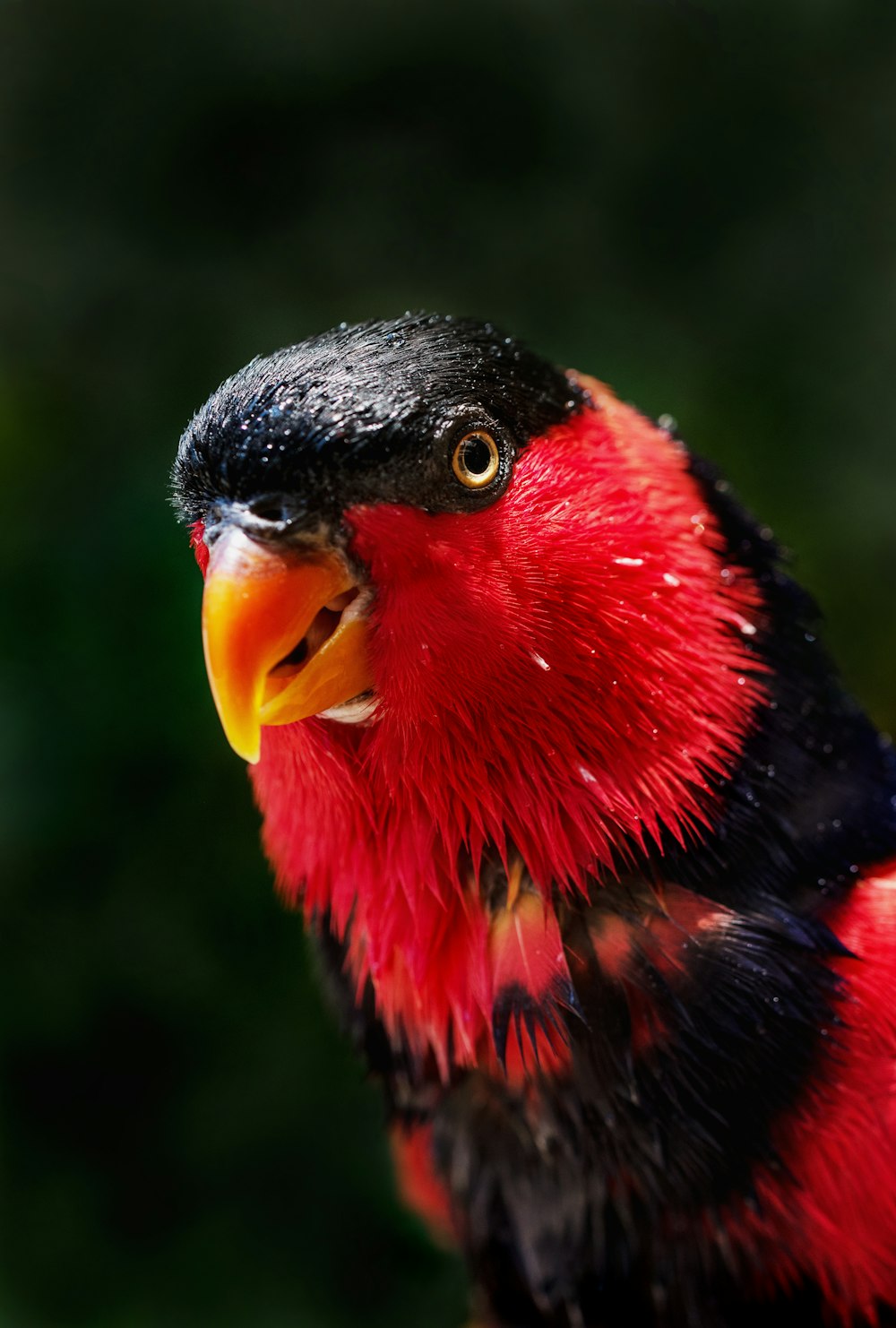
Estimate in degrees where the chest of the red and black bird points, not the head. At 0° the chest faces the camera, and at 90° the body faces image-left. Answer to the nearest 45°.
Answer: approximately 45°
